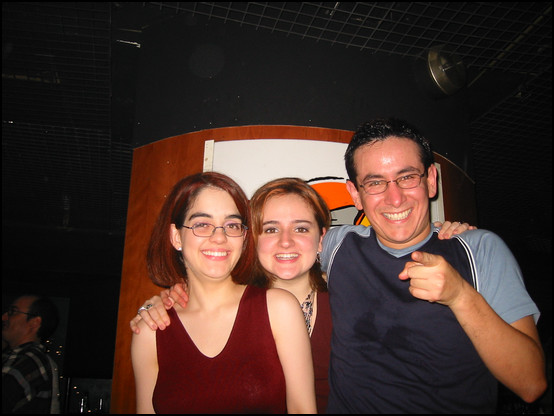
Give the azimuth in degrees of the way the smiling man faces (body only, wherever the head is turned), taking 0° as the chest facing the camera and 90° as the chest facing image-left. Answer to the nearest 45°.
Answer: approximately 0°

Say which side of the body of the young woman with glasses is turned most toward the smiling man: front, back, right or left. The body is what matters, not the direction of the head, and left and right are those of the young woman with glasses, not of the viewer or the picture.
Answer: left

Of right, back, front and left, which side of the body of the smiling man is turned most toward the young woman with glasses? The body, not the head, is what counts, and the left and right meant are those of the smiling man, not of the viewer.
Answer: right

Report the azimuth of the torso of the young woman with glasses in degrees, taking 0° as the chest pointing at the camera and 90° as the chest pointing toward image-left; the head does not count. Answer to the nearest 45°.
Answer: approximately 0°

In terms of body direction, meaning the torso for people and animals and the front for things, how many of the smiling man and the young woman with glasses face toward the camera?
2
